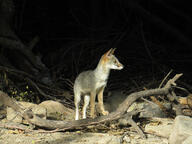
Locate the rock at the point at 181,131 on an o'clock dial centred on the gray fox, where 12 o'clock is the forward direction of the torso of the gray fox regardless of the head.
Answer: The rock is roughly at 12 o'clock from the gray fox.

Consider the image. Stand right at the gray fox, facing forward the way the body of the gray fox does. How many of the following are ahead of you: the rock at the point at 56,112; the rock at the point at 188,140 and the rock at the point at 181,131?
2

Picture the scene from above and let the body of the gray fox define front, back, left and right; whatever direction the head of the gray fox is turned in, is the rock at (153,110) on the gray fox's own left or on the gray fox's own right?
on the gray fox's own left

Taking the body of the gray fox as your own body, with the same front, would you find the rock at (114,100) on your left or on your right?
on your left

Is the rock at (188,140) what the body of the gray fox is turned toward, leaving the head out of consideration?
yes

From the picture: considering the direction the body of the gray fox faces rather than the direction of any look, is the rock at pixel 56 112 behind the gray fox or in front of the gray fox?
behind

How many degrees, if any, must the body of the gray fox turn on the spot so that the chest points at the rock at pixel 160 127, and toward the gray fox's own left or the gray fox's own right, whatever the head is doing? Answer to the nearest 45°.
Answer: approximately 45° to the gray fox's own left

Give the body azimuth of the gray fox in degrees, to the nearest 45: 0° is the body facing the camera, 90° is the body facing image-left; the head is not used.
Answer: approximately 315°
